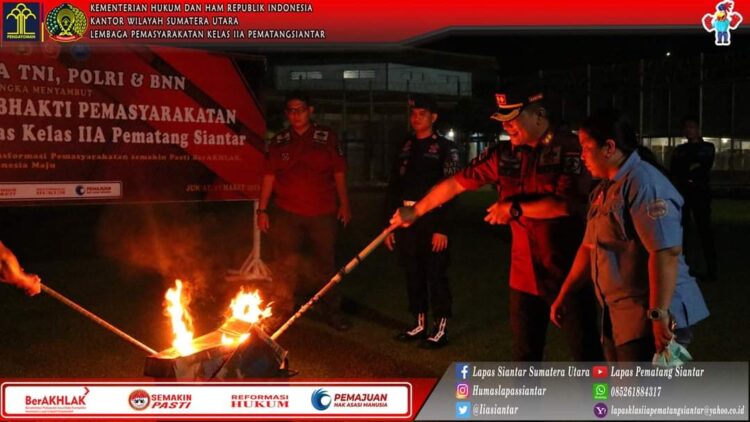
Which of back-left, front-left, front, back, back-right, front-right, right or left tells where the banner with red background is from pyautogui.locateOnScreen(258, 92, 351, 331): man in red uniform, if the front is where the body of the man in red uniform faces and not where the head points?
back-right

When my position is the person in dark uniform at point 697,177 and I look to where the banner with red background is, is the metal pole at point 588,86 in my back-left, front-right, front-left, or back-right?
back-right

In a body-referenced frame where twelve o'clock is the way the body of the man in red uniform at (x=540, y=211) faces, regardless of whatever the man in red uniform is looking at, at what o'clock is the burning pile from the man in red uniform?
The burning pile is roughly at 1 o'clock from the man in red uniform.

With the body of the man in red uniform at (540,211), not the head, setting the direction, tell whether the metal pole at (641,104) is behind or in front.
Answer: behind

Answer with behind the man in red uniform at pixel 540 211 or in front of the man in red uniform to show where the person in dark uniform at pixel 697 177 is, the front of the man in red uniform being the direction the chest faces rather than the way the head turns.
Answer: behind

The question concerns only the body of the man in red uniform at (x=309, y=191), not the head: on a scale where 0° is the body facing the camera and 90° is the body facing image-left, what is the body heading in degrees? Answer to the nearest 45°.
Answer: approximately 0°

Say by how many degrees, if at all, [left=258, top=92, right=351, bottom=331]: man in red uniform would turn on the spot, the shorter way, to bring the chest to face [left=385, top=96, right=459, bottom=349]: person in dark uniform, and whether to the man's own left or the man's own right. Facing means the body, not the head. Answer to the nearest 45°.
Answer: approximately 45° to the man's own left

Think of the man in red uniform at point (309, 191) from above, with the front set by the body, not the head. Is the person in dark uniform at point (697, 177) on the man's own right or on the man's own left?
on the man's own left
